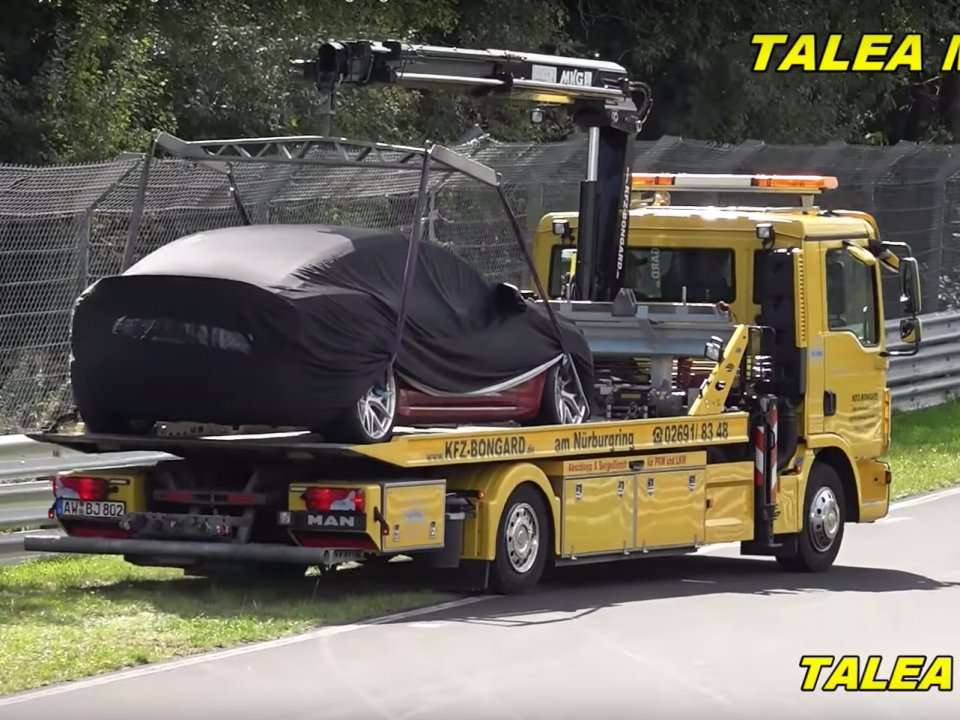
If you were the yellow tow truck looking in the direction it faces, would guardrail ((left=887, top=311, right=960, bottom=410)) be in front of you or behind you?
in front

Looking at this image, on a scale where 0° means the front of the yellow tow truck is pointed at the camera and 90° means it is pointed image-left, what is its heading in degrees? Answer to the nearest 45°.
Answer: approximately 225°

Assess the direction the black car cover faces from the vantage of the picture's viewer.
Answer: facing away from the viewer and to the right of the viewer
